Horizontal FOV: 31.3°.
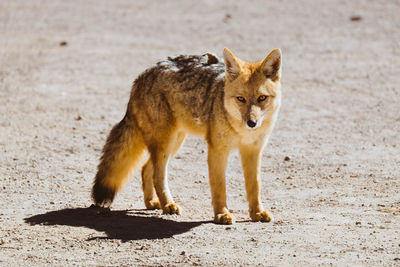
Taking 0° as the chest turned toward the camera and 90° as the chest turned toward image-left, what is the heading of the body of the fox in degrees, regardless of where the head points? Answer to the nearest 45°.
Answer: approximately 315°
